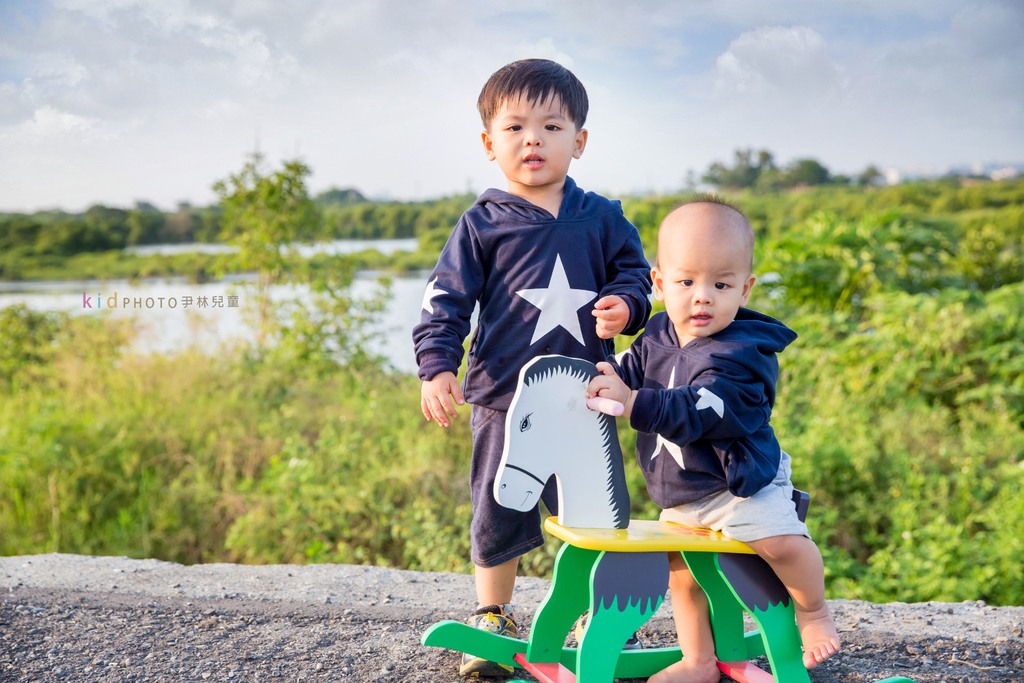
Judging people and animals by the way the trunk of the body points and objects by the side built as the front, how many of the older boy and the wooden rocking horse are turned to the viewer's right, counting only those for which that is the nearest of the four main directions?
0

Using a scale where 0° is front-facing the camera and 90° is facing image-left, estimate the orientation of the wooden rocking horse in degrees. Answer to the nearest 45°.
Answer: approximately 45°

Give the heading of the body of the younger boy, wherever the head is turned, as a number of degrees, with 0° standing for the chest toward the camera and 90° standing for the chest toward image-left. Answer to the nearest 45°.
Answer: approximately 45°

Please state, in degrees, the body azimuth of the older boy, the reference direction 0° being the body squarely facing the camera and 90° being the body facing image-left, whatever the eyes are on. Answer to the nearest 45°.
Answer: approximately 0°
